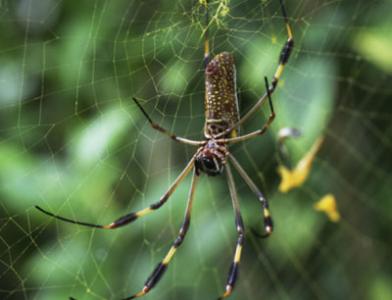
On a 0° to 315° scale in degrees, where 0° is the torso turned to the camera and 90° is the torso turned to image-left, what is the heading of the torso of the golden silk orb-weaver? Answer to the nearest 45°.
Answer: approximately 0°

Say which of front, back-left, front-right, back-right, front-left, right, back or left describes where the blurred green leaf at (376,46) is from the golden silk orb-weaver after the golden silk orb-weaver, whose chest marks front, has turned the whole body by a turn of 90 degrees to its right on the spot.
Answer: back-right
